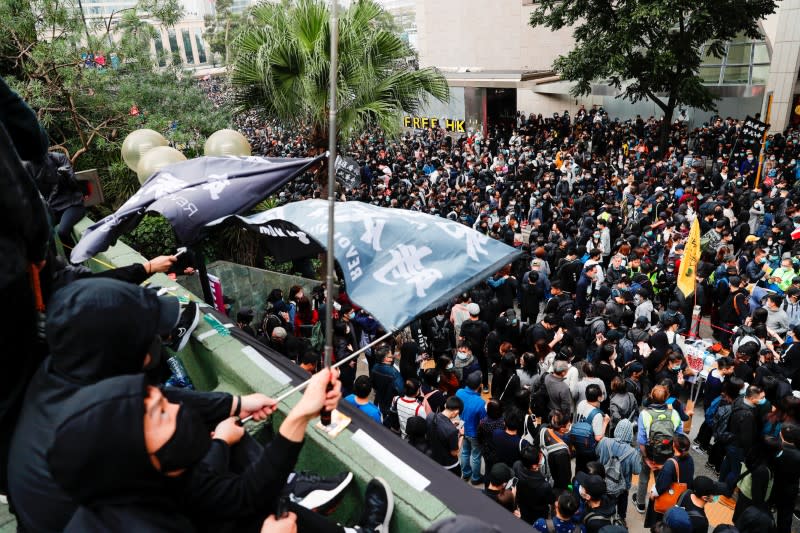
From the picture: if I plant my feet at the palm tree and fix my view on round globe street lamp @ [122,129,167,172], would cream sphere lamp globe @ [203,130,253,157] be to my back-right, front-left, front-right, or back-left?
front-left

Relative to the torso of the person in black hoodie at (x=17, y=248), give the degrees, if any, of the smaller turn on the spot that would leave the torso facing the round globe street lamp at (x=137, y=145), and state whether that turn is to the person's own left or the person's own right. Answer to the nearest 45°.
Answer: approximately 90° to the person's own left

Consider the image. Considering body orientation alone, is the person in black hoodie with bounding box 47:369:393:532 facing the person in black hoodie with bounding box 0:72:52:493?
no

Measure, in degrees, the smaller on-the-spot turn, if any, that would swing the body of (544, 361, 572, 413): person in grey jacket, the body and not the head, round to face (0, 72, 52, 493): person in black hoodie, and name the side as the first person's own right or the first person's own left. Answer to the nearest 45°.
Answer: approximately 180°

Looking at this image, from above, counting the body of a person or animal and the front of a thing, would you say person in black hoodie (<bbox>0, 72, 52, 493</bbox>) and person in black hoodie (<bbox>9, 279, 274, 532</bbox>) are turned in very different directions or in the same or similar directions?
same or similar directions

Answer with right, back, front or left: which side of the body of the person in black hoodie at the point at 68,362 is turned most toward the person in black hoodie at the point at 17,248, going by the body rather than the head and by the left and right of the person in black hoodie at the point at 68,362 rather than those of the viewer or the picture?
left

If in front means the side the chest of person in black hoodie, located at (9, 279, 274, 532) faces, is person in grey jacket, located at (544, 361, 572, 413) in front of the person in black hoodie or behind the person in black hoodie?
in front

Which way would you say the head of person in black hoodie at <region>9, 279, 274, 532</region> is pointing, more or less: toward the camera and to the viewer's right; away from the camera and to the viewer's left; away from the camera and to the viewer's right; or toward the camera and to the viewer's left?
away from the camera and to the viewer's right

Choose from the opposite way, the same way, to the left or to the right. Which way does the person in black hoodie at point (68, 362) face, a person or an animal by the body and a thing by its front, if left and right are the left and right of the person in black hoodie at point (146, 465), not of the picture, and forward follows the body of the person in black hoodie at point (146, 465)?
the same way

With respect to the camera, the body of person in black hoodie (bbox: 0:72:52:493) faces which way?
to the viewer's right

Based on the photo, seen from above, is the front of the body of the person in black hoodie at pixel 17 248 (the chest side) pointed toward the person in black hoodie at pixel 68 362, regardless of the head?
no

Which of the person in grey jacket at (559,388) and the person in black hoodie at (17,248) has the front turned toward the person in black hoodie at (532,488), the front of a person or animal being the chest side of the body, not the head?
the person in black hoodie at (17,248)

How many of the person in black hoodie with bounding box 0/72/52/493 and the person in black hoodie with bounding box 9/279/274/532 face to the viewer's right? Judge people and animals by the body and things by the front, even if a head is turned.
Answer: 2

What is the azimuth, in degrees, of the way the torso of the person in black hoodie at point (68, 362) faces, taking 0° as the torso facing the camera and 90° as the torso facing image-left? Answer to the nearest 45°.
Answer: approximately 270°

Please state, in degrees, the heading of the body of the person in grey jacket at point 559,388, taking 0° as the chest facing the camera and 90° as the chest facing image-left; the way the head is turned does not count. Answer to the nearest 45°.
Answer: approximately 225°

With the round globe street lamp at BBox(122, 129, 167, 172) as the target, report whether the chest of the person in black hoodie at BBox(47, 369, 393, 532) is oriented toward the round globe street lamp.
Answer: no

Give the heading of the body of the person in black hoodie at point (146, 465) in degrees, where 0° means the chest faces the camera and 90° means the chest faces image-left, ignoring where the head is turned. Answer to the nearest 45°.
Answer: approximately 270°
